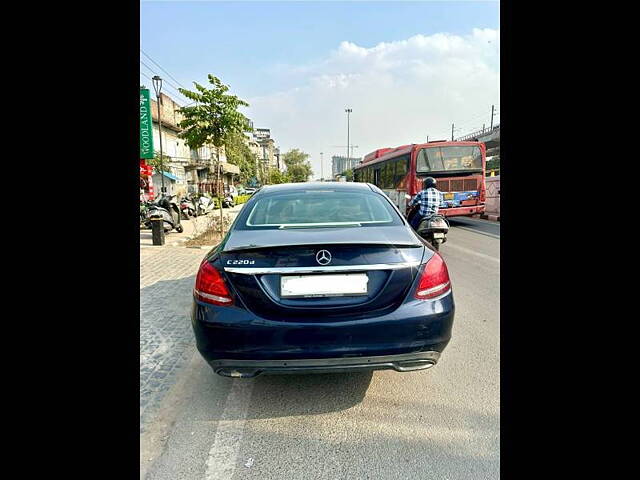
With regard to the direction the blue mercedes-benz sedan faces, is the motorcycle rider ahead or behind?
ahead

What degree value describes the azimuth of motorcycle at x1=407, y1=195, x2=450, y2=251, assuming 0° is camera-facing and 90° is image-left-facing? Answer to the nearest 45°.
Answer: approximately 135°

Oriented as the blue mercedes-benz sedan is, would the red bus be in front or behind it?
in front

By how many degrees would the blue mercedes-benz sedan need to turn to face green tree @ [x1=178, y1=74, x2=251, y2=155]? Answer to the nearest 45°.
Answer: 0° — it already faces it

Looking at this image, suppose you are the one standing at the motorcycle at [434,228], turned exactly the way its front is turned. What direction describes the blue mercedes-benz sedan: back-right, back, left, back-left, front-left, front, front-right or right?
back-left

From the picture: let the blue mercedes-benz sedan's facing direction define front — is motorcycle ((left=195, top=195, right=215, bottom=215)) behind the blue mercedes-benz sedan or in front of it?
in front

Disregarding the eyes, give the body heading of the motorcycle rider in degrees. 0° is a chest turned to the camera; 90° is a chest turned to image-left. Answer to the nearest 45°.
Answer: approximately 135°

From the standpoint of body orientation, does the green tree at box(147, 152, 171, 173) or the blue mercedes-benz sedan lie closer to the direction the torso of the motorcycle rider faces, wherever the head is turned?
the green tree

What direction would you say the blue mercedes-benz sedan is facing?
away from the camera

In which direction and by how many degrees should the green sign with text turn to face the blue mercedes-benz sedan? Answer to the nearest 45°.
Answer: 0° — it already faces it

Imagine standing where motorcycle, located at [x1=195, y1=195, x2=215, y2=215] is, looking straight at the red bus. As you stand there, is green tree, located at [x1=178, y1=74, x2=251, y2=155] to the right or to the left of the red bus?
right
